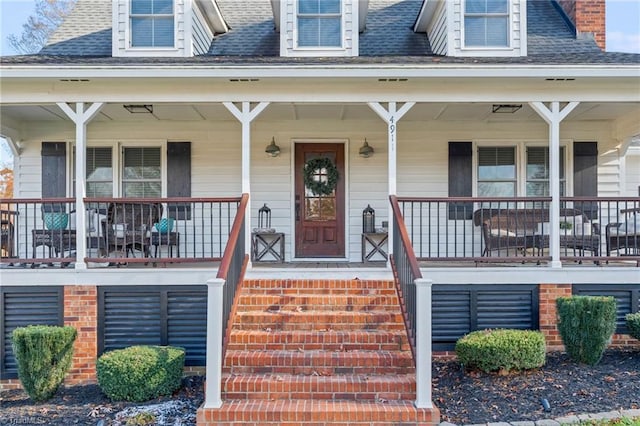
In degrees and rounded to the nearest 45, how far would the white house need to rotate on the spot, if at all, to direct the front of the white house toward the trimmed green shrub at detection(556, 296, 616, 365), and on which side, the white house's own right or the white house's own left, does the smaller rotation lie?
approximately 45° to the white house's own left

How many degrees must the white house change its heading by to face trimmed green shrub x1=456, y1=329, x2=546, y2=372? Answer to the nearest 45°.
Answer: approximately 45° to its left

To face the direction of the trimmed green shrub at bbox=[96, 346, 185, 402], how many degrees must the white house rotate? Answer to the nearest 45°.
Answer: approximately 45° to its right

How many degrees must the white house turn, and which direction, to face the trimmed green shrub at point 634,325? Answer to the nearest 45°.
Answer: approximately 45° to its left

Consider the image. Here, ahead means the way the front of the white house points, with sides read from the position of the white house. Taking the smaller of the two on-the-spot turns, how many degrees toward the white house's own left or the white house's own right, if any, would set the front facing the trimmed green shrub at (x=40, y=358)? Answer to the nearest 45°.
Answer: approximately 45° to the white house's own right

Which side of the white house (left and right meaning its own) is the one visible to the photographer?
front
